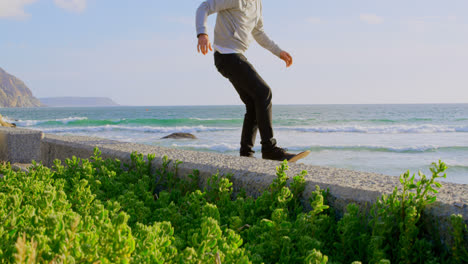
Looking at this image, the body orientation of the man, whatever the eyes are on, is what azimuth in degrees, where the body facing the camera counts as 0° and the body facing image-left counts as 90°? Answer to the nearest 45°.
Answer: approximately 315°
